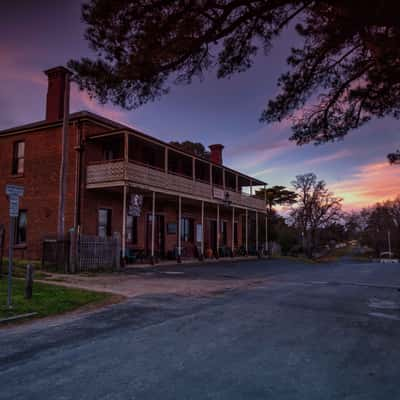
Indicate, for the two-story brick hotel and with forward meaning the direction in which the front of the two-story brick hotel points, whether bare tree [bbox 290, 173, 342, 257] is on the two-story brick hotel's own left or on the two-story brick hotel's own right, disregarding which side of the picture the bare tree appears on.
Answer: on the two-story brick hotel's own left

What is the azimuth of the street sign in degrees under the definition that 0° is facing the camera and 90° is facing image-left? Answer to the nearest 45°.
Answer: approximately 0°

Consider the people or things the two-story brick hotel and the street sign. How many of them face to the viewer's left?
0

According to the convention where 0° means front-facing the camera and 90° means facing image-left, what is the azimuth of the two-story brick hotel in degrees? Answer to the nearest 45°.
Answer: approximately 315°

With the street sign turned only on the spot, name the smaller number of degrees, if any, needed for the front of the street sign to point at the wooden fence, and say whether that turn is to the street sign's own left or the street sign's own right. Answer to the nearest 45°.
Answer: approximately 180°

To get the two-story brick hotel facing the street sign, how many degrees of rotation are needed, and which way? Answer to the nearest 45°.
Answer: approximately 45° to its right

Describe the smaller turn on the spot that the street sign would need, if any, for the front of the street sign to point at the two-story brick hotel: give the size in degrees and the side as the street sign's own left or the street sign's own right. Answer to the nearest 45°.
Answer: approximately 180°
